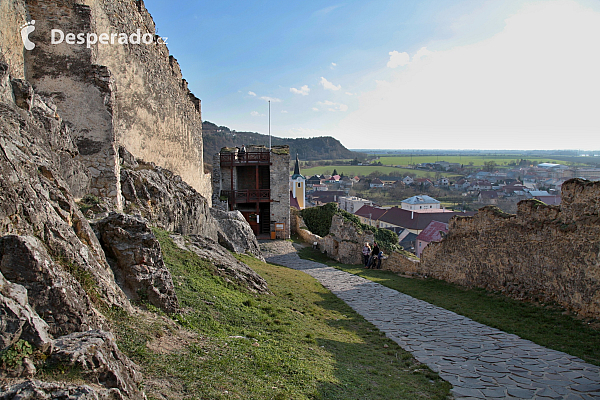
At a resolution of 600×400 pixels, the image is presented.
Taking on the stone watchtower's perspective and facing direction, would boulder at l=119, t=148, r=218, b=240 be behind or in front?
in front

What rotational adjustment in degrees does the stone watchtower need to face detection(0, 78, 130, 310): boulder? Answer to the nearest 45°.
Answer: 0° — it already faces it

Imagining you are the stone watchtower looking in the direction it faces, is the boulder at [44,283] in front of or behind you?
in front

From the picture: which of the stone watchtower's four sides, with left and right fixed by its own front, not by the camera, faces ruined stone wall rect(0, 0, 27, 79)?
front

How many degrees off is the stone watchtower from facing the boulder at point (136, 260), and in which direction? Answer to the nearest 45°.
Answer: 0° — it already faces it

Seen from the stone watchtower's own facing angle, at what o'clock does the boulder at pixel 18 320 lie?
The boulder is roughly at 12 o'clock from the stone watchtower.

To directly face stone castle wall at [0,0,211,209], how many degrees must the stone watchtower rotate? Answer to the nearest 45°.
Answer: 0° — it already faces it

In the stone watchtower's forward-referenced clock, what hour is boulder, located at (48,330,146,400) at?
The boulder is roughly at 12 o'clock from the stone watchtower.

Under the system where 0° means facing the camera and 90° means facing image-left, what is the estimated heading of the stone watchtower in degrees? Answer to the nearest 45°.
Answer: approximately 0°
